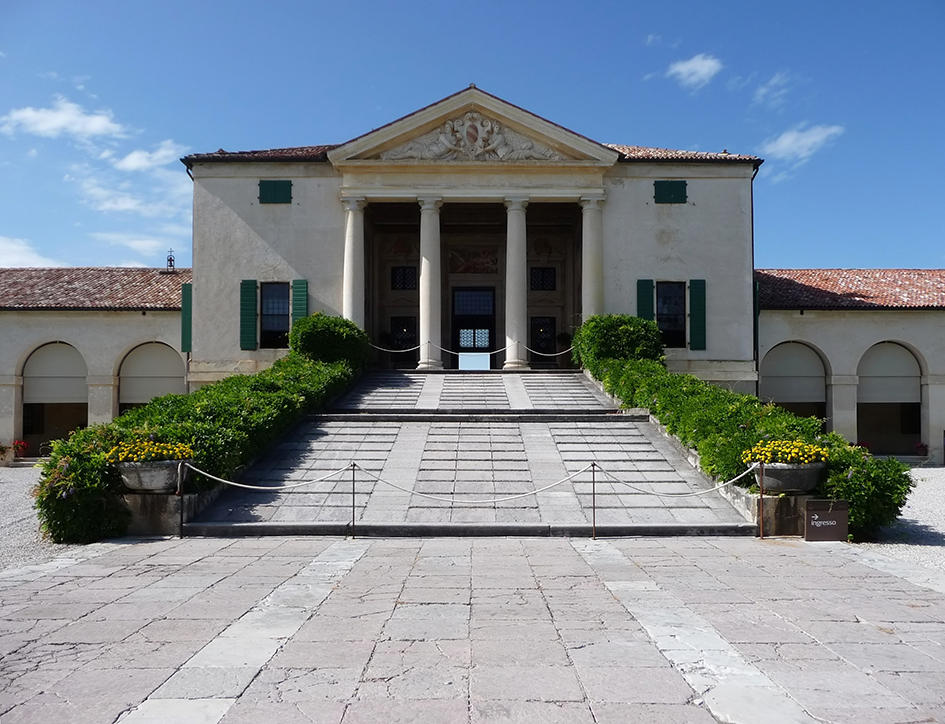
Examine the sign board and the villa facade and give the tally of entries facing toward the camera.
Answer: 2

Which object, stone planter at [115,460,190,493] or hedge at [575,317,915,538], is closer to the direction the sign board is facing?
the stone planter

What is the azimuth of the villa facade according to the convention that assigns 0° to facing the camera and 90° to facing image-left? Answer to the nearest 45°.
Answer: approximately 0°

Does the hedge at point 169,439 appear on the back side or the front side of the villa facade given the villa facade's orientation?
on the front side

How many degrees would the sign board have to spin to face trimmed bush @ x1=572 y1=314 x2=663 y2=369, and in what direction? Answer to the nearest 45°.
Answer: approximately 135° to its right

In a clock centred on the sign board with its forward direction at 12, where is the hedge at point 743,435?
The hedge is roughly at 5 o'clock from the sign board.

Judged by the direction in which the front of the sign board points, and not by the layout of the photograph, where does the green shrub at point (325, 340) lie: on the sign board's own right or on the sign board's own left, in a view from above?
on the sign board's own right

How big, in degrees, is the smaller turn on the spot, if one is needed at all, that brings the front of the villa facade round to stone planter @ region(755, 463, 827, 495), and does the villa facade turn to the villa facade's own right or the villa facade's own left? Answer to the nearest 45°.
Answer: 0° — it already faces it

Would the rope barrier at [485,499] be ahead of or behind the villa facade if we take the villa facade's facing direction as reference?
ahead
